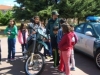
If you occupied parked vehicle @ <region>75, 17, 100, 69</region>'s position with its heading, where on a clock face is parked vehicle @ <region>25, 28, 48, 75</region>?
parked vehicle @ <region>25, 28, 48, 75</region> is roughly at 3 o'clock from parked vehicle @ <region>75, 17, 100, 69</region>.

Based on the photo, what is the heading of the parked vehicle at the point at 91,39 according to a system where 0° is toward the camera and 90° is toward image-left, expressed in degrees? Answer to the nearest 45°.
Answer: approximately 315°

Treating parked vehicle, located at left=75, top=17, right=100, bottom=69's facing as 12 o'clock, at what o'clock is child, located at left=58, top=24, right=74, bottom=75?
The child is roughly at 2 o'clock from the parked vehicle.

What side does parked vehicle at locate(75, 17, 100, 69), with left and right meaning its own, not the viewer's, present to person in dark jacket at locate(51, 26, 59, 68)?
right
